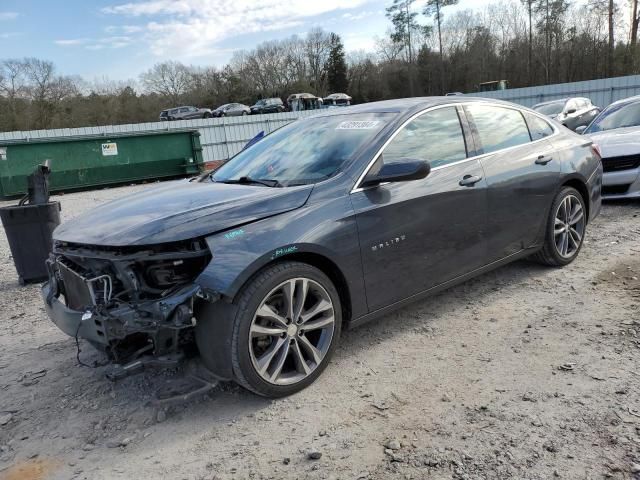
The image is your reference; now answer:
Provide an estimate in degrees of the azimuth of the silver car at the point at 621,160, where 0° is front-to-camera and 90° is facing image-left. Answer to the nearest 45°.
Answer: approximately 45°

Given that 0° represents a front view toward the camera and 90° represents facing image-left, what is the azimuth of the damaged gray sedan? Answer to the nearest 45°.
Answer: approximately 45°

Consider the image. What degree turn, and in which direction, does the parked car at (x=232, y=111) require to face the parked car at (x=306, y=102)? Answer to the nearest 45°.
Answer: approximately 135° to its left

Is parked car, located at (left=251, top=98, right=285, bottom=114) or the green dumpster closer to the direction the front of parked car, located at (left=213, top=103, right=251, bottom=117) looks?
the green dumpster

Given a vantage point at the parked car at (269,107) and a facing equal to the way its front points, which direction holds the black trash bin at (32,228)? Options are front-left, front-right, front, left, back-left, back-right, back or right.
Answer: front-left

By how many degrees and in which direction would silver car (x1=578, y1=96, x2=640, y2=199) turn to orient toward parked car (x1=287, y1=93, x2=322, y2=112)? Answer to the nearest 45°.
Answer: approximately 90° to its right

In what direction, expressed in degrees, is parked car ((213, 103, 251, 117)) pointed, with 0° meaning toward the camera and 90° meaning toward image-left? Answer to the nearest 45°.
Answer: approximately 45°

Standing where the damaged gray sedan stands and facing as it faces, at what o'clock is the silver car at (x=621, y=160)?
The silver car is roughly at 6 o'clock from the damaged gray sedan.

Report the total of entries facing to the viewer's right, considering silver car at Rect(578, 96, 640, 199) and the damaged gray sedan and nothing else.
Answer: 0

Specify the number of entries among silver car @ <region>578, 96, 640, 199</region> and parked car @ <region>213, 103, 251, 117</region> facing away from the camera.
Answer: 0

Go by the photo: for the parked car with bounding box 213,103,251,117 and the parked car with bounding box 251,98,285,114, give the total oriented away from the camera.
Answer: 0
